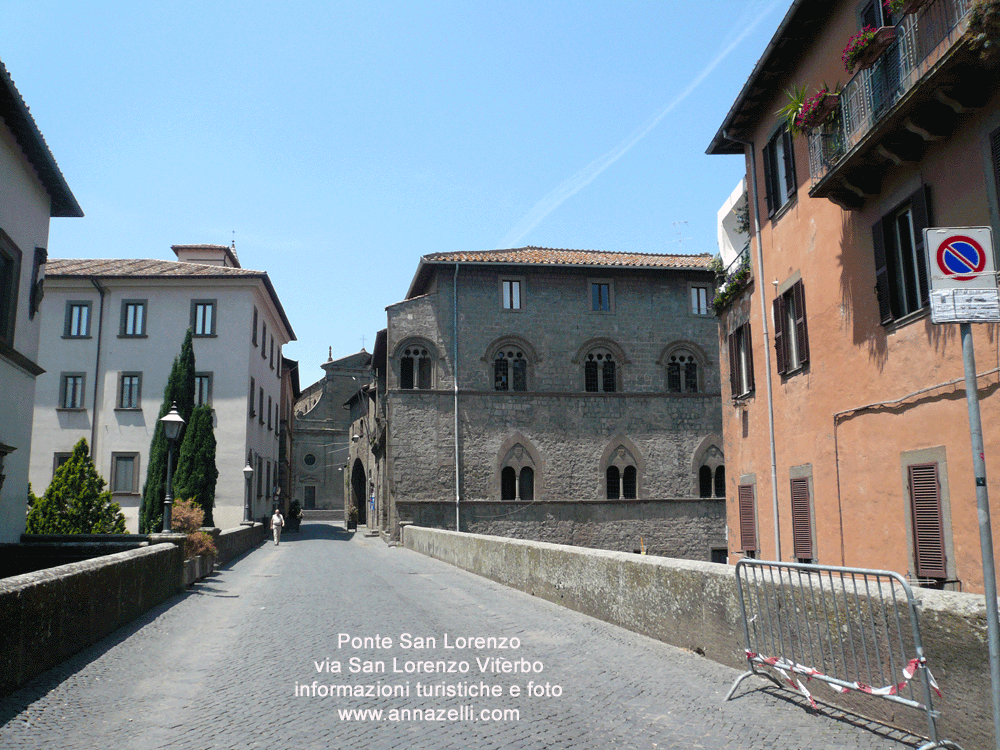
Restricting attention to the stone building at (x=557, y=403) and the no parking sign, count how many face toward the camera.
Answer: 2

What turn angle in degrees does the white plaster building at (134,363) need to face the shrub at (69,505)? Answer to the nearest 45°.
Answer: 0° — it already faces it

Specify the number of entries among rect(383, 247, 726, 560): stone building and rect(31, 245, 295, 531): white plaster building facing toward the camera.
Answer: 2

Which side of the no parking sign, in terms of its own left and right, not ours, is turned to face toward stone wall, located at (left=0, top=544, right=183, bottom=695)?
right

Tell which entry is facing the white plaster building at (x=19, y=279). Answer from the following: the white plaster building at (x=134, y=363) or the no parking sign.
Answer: the white plaster building at (x=134, y=363)

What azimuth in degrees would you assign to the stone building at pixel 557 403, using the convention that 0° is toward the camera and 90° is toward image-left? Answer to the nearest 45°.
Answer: approximately 0°

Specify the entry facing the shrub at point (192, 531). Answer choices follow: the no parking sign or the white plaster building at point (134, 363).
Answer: the white plaster building

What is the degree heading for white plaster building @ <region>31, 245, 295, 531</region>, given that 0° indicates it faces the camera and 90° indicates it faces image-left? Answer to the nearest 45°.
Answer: approximately 0°

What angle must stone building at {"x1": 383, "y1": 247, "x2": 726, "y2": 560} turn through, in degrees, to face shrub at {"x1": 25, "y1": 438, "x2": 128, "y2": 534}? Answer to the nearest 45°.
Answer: approximately 45° to its right

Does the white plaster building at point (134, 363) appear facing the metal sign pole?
yes

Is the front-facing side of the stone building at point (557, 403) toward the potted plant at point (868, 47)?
yes

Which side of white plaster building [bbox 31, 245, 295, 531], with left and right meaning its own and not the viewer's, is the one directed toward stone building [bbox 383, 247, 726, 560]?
left

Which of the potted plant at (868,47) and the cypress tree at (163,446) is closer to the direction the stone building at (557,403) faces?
the potted plant

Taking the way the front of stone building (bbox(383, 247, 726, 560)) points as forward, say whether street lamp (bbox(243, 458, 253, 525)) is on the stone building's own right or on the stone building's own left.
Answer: on the stone building's own right
